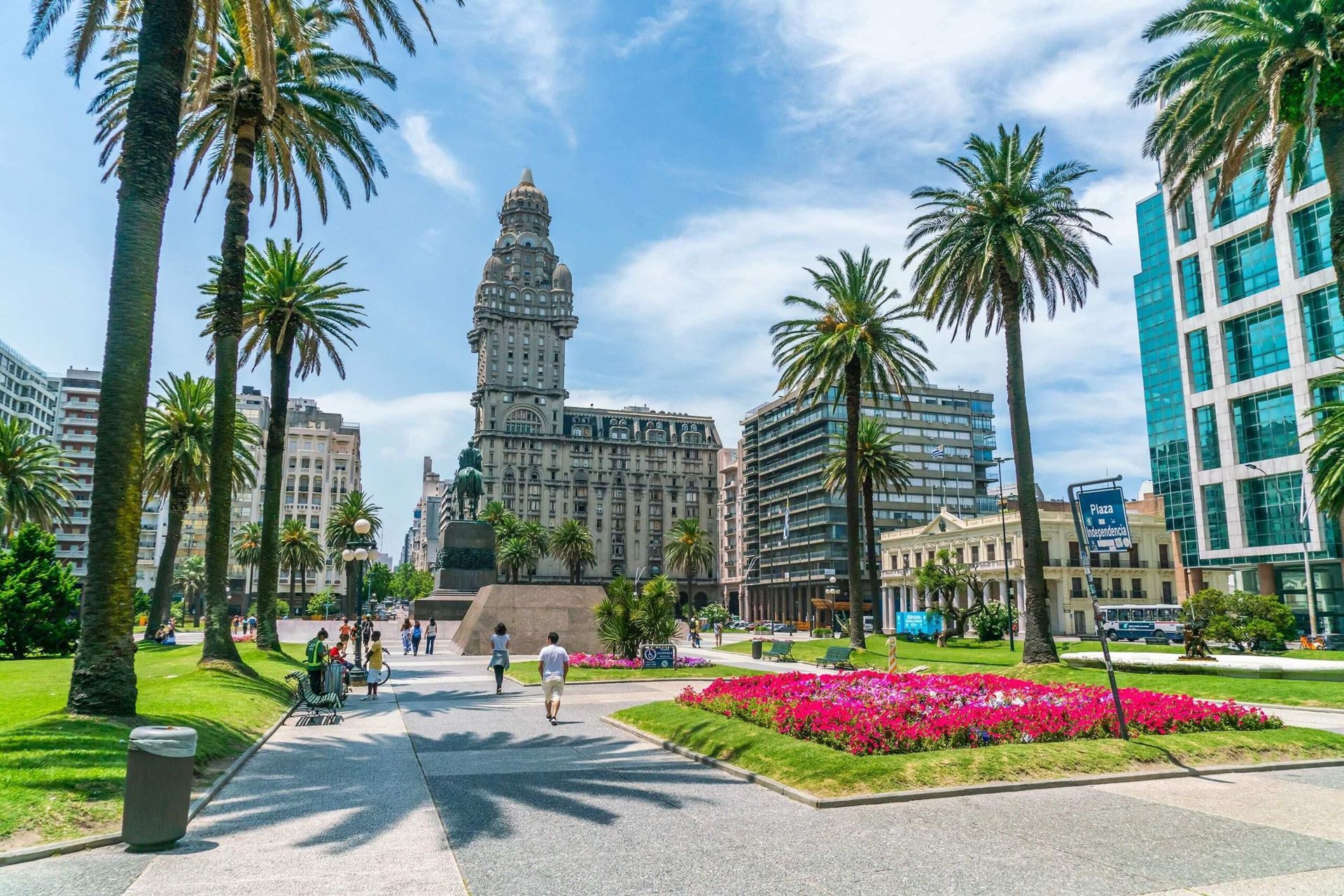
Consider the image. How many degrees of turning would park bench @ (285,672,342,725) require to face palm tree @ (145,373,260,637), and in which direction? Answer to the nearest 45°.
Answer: approximately 90° to its left

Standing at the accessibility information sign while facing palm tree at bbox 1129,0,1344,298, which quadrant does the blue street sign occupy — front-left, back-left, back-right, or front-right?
front-right

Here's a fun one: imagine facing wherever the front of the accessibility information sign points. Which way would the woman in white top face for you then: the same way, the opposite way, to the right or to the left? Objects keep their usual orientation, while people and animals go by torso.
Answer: the opposite way

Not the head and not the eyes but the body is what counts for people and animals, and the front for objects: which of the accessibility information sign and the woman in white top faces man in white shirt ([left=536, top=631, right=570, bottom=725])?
the accessibility information sign

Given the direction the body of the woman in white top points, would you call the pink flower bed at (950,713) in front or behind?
behind

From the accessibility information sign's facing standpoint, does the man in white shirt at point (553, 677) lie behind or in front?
in front

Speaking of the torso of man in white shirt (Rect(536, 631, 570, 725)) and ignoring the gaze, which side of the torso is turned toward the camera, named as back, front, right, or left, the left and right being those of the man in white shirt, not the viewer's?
back

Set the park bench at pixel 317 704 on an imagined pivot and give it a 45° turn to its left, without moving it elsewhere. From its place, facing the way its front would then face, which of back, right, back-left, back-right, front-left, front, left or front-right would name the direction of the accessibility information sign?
front

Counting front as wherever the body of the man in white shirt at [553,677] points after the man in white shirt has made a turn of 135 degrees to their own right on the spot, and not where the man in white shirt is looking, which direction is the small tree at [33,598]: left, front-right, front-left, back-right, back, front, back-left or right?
back

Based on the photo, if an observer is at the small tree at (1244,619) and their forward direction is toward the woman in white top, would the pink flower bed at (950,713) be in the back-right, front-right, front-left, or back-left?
front-left

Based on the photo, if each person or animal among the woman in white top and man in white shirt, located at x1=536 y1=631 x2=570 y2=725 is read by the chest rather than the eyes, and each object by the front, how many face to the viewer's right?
0

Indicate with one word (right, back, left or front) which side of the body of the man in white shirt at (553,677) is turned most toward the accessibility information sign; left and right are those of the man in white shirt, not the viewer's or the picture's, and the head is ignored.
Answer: front

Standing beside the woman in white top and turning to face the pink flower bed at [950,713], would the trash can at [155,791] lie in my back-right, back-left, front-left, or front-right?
front-right

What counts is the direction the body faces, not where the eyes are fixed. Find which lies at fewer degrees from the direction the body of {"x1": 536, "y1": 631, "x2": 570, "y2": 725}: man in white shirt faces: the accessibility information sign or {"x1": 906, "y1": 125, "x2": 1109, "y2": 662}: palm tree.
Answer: the accessibility information sign

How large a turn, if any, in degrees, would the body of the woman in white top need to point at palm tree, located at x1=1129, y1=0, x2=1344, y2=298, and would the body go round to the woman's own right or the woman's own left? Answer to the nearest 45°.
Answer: approximately 135° to the woman's own right

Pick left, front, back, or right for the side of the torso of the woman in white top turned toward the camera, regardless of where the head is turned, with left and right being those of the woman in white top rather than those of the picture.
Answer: back

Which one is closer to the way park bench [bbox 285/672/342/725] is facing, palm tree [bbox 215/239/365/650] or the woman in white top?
the woman in white top

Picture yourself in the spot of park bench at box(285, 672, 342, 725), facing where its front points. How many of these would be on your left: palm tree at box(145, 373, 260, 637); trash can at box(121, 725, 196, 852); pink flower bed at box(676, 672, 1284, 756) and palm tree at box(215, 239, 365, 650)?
2

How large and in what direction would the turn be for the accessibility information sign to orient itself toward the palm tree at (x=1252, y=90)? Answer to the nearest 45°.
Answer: approximately 45° to its left

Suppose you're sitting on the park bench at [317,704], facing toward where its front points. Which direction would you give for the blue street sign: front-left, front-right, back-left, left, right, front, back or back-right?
front-right

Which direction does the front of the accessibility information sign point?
toward the camera

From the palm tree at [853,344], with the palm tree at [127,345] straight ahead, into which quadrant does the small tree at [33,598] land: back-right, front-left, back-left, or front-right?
front-right

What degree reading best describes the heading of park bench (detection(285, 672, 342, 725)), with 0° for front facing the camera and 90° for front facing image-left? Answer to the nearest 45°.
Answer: approximately 270°

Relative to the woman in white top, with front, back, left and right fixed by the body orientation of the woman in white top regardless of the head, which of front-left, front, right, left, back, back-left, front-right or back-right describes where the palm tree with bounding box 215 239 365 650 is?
front-left
